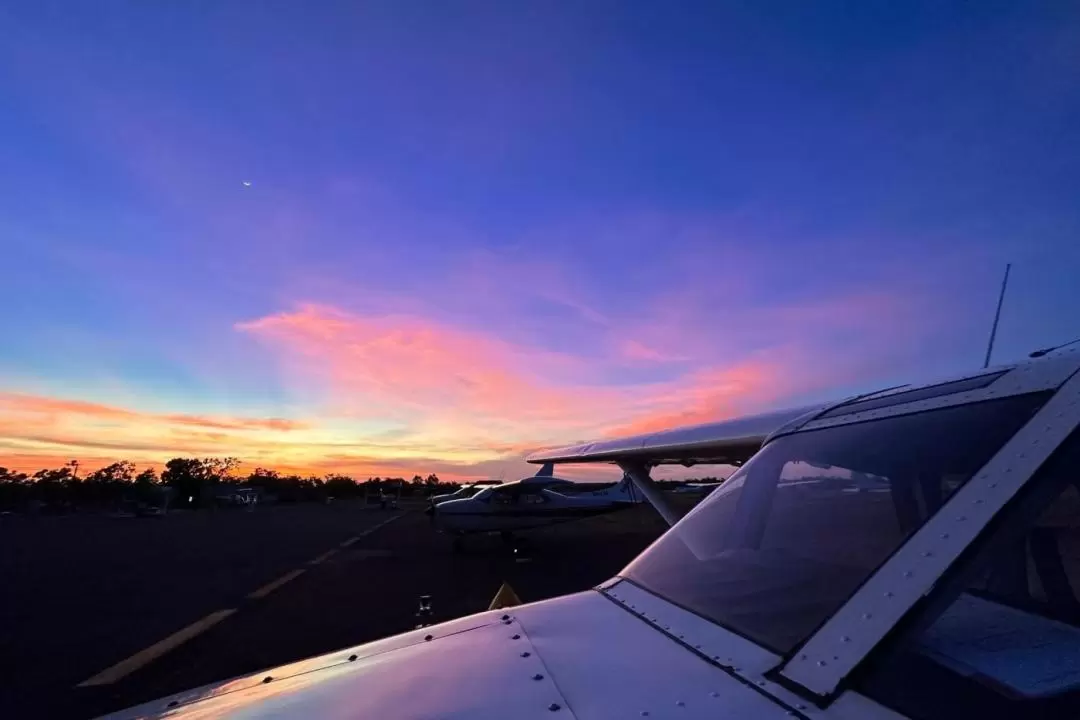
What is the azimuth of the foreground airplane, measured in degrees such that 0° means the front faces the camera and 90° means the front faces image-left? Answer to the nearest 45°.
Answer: approximately 45°

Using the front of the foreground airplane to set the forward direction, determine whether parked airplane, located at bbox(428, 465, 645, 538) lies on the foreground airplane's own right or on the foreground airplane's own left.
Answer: on the foreground airplane's own right
